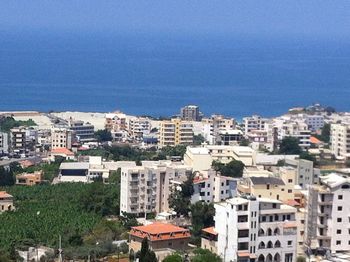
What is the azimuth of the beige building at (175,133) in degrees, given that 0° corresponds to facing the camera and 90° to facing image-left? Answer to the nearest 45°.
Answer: approximately 0°

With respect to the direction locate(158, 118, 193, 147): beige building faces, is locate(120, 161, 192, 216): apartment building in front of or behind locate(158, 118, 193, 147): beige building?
in front

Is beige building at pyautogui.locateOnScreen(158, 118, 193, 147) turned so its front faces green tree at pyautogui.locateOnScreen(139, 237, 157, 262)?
yes

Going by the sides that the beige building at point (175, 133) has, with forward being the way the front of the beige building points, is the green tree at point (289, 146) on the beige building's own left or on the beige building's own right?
on the beige building's own left

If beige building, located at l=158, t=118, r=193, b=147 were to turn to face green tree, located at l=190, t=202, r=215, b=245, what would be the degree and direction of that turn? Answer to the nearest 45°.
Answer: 0° — it already faces it

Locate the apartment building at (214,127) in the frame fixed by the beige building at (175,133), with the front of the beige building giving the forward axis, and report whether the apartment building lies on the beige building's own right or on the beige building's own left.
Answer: on the beige building's own left

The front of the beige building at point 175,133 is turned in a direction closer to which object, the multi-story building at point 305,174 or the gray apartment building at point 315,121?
the multi-story building
